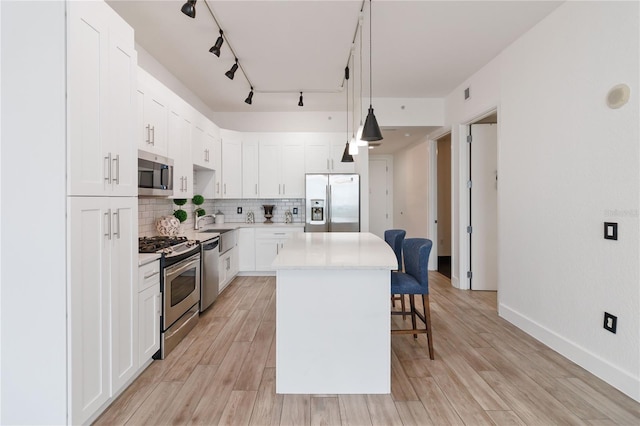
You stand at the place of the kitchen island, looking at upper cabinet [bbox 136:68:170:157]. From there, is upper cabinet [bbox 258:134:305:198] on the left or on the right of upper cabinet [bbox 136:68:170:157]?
right

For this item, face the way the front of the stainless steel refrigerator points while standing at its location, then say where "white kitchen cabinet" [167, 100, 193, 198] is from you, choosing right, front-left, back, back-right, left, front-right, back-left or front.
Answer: front-right

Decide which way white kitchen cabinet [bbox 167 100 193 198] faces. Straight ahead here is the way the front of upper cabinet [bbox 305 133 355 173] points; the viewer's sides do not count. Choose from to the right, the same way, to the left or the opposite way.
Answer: to the left

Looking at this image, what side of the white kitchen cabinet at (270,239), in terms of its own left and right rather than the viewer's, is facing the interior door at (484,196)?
left

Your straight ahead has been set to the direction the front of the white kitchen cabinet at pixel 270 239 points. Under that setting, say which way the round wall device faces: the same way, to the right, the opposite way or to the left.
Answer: to the right

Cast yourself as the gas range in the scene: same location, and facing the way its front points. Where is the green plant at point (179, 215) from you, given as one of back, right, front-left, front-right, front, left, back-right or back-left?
back-left

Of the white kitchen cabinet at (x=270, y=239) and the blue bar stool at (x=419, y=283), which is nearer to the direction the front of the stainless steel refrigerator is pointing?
the blue bar stool

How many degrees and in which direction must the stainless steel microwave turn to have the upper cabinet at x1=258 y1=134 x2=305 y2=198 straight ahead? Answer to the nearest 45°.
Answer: approximately 90° to its left

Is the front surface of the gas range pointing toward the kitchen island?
yes

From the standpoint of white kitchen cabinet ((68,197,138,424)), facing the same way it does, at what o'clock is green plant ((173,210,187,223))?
The green plant is roughly at 8 o'clock from the white kitchen cabinet.

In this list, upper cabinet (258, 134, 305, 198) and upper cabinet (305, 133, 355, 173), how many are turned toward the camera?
2
